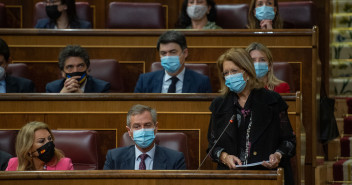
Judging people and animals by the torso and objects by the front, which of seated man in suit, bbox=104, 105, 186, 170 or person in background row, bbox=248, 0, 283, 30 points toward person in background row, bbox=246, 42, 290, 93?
person in background row, bbox=248, 0, 283, 30

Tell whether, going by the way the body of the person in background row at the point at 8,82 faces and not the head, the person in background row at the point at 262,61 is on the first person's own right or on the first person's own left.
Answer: on the first person's own left

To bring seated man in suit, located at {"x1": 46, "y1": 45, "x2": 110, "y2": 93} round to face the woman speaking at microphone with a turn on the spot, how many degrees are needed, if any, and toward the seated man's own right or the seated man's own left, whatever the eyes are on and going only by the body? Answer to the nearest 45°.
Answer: approximately 45° to the seated man's own left

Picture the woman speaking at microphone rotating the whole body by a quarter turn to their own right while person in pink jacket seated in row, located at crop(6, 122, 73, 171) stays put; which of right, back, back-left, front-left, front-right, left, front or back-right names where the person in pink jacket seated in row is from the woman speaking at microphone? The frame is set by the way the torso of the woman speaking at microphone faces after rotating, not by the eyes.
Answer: front-left
